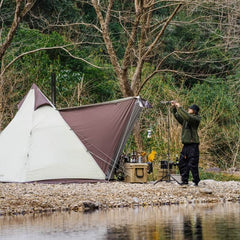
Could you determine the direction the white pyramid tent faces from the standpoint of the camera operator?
facing to the right of the viewer

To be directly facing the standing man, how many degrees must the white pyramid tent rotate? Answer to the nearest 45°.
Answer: approximately 45° to its right

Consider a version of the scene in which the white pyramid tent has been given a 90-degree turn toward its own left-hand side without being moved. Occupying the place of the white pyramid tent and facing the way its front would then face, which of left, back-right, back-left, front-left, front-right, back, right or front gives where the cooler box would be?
right
